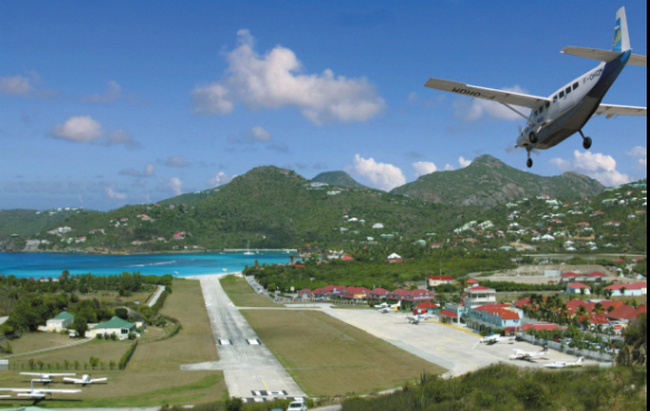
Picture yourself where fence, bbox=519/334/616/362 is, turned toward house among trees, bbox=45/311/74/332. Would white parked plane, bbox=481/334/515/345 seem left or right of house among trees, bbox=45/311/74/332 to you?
right

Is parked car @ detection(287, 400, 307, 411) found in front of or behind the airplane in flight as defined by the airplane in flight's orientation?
in front

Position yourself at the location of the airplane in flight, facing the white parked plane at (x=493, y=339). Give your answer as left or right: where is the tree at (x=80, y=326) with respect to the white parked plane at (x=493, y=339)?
left

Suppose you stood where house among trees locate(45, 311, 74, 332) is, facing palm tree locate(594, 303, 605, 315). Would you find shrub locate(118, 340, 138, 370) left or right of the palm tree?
right

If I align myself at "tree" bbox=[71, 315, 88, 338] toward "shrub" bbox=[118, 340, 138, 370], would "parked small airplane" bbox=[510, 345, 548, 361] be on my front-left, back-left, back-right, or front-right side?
front-left

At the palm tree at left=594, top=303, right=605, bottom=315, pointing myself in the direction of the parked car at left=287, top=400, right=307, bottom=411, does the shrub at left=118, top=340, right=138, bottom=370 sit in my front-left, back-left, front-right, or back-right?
front-right

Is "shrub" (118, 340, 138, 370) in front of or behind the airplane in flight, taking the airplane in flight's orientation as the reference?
in front

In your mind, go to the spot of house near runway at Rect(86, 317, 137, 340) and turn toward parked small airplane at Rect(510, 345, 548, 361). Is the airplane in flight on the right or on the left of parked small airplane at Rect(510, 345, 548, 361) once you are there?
right
